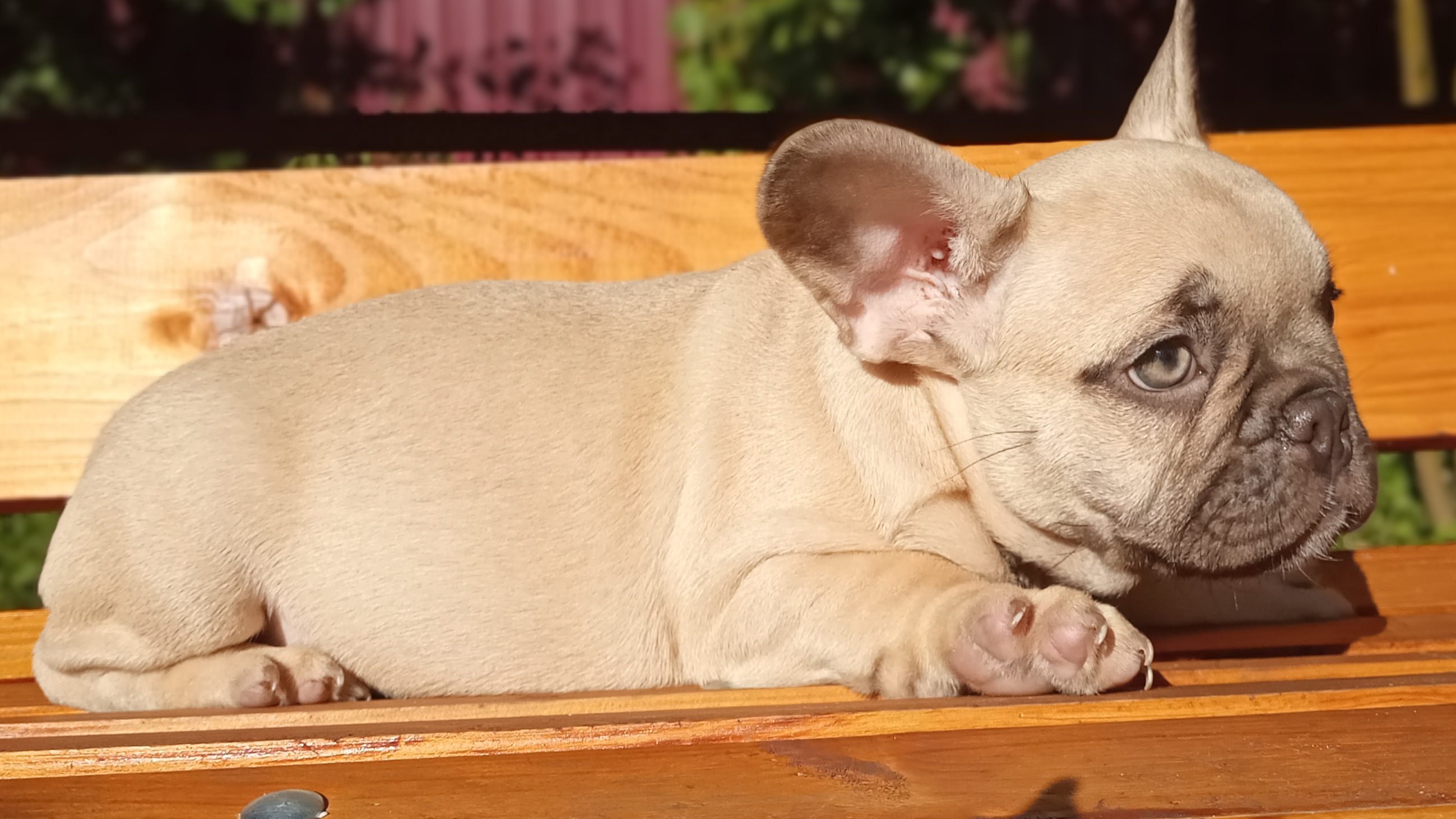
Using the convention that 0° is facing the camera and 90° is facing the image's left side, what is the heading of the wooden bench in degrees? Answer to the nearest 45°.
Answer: approximately 0°

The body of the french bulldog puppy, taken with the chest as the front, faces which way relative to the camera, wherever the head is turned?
to the viewer's right
